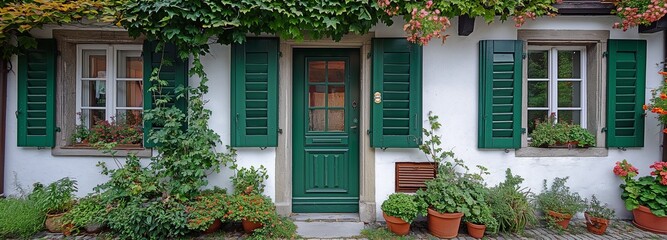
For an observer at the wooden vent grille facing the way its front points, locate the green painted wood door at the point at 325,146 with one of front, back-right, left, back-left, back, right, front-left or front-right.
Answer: right

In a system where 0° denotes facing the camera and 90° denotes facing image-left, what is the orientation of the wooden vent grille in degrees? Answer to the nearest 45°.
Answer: approximately 0°

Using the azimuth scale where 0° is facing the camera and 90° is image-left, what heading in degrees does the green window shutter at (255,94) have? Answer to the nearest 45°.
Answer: approximately 0°

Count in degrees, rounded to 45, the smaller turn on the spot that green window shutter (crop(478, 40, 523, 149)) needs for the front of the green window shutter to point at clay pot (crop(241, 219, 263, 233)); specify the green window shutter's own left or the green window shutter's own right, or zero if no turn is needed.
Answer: approximately 45° to the green window shutter's own right

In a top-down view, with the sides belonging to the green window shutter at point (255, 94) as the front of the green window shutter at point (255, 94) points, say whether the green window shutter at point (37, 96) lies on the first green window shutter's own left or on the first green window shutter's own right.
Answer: on the first green window shutter's own right

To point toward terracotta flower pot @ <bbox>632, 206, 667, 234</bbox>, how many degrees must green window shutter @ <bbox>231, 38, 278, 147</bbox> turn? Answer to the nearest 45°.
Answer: approximately 90° to its left

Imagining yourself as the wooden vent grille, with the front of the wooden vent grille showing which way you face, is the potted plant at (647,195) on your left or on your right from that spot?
on your left

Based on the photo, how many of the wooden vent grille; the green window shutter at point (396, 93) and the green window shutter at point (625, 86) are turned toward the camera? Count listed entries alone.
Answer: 3

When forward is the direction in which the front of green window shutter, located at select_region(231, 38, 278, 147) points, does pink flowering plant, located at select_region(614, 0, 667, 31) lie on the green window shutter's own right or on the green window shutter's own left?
on the green window shutter's own left

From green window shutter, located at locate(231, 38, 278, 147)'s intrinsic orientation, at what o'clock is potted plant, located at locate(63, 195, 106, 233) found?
The potted plant is roughly at 3 o'clock from the green window shutter.

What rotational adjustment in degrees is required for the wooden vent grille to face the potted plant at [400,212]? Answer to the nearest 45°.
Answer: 0° — it already faces it
